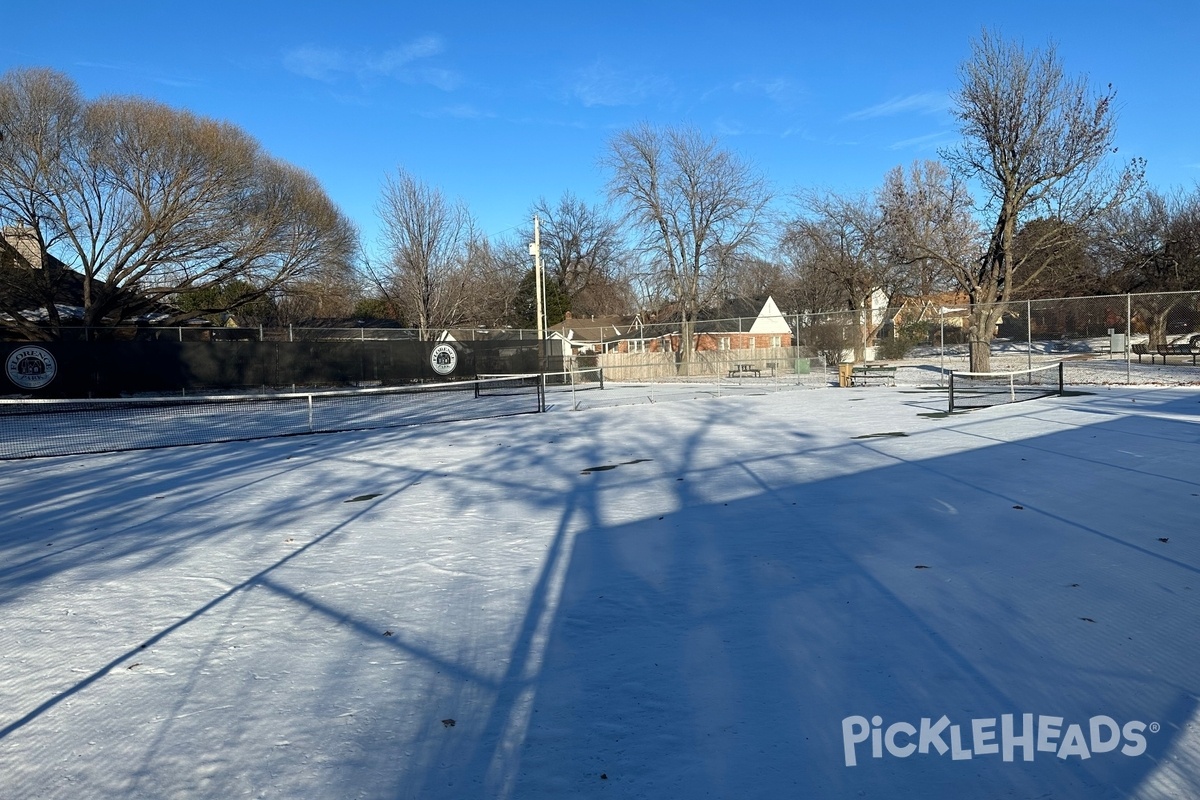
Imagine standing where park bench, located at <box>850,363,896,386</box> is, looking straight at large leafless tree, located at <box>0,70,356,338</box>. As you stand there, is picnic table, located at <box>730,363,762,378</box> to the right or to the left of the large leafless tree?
right
